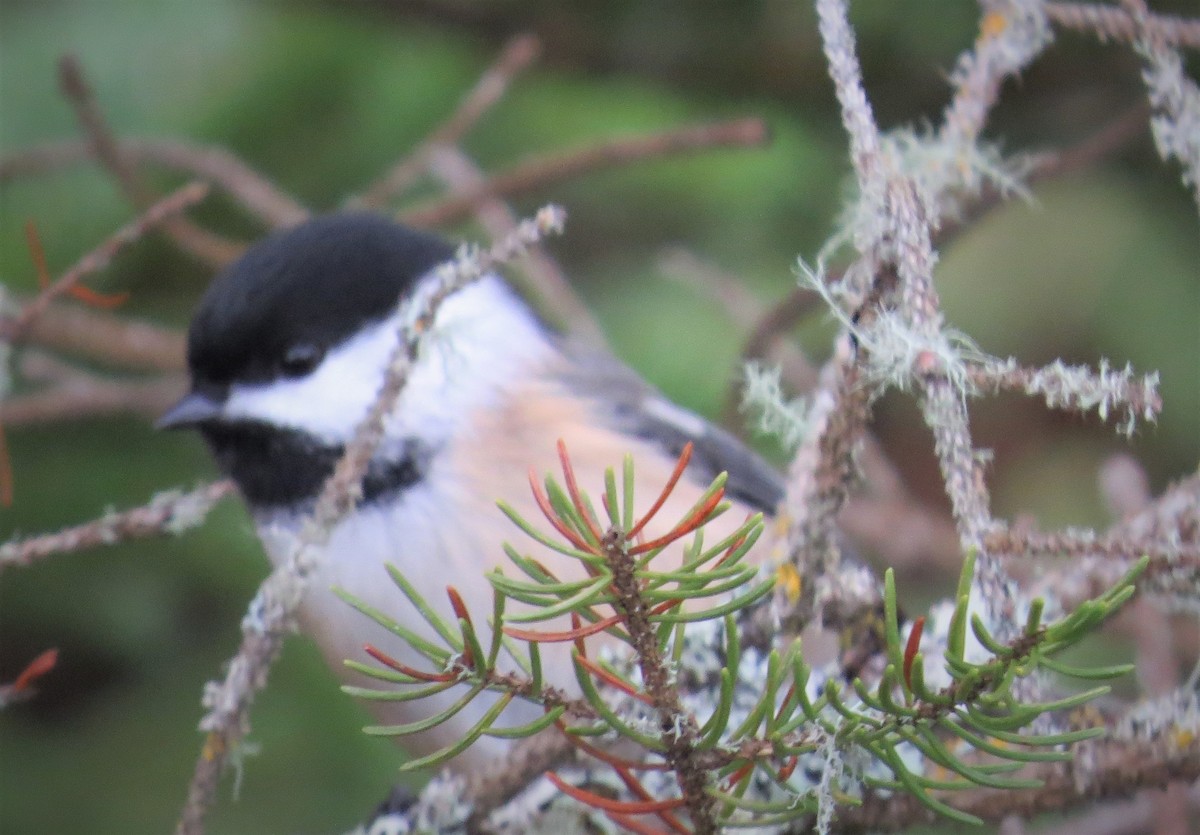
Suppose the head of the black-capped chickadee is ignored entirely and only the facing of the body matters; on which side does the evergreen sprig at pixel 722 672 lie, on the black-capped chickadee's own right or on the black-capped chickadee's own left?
on the black-capped chickadee's own left

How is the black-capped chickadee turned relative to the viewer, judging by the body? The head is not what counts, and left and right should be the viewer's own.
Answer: facing the viewer and to the left of the viewer
